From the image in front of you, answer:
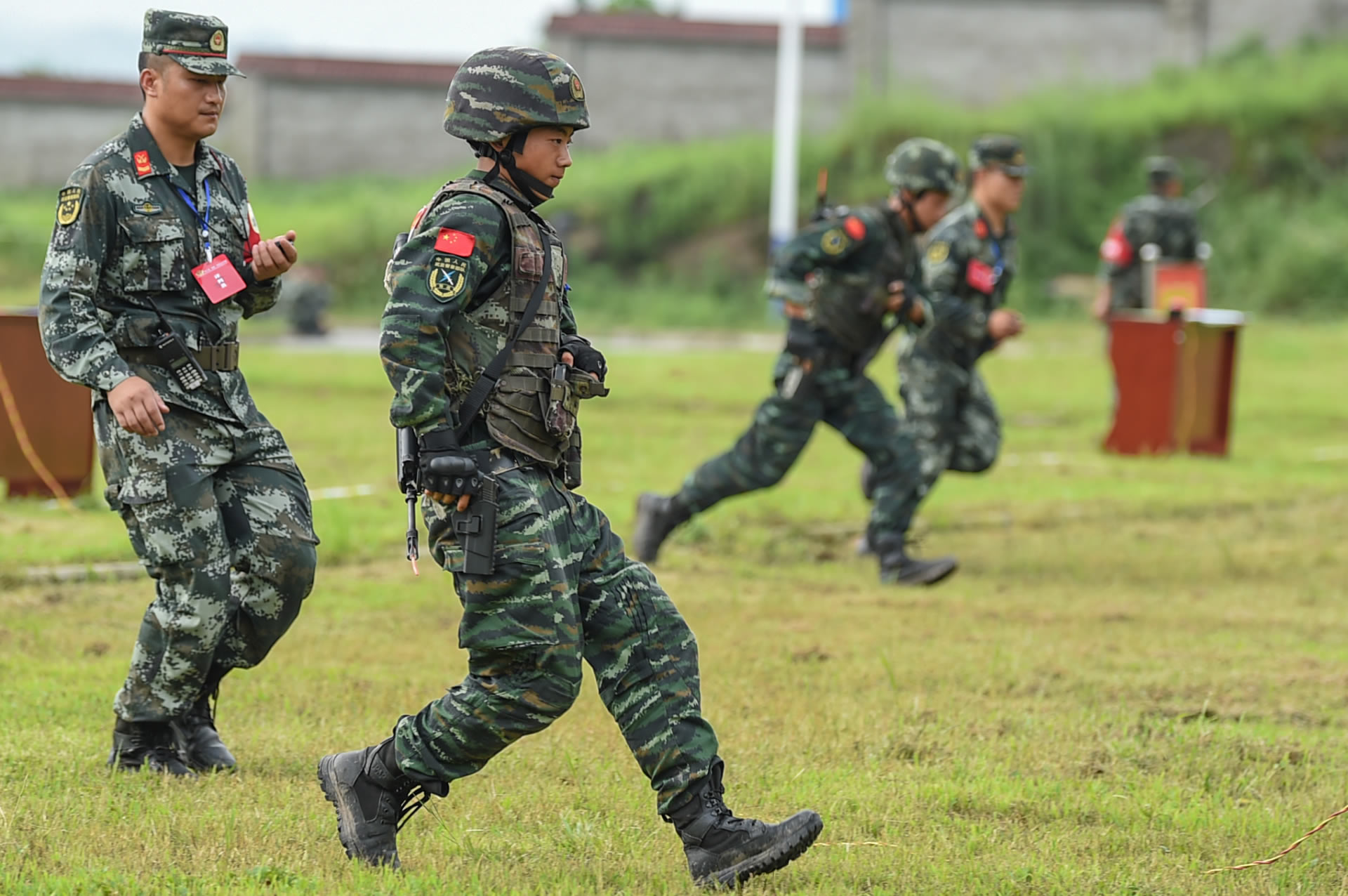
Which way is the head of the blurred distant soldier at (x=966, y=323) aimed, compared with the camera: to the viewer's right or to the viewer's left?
to the viewer's right

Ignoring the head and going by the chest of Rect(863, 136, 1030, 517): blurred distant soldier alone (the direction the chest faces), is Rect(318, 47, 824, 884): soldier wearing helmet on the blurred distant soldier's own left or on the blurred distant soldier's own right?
on the blurred distant soldier's own right

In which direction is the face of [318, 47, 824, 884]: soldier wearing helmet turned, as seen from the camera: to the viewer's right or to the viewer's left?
to the viewer's right

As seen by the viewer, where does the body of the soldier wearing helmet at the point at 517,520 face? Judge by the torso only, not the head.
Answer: to the viewer's right

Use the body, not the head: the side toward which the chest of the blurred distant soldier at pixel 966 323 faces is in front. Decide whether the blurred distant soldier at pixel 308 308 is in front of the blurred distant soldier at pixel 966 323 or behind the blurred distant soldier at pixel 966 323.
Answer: behind

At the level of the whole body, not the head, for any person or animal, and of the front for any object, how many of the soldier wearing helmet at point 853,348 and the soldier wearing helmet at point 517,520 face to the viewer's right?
2

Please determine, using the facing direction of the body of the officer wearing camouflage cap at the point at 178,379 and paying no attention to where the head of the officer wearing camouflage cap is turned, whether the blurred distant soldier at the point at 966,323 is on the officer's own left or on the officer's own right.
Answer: on the officer's own left

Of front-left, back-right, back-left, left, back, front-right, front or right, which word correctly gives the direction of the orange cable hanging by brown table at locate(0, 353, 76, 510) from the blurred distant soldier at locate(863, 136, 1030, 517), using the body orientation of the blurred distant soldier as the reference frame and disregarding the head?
back-right

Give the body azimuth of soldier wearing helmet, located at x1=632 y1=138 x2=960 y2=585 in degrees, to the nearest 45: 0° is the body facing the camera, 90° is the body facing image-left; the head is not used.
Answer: approximately 270°
